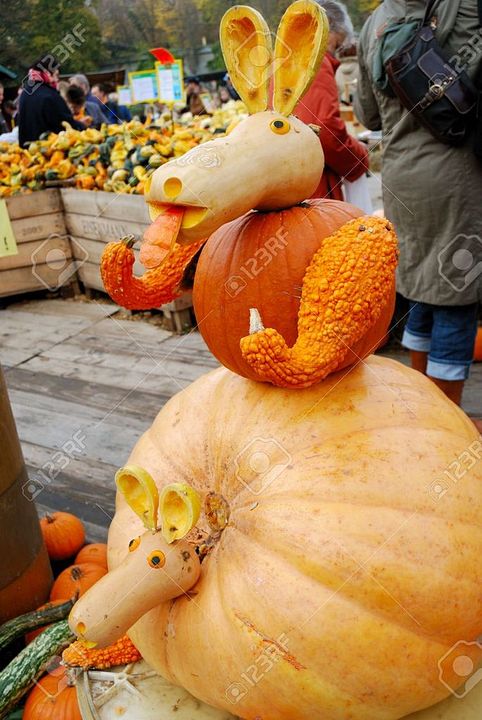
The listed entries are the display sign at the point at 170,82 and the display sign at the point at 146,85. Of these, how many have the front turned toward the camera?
2

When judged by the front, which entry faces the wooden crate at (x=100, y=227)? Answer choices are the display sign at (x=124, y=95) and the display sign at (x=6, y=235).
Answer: the display sign at (x=124, y=95)

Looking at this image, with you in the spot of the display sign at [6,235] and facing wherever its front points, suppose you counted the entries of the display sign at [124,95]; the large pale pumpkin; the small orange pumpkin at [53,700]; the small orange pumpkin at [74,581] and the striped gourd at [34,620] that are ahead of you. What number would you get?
4

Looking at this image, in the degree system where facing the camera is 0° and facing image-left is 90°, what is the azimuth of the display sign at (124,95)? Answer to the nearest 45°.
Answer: approximately 0°

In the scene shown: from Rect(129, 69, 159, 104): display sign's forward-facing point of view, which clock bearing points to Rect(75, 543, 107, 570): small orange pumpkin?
The small orange pumpkin is roughly at 12 o'clock from the display sign.

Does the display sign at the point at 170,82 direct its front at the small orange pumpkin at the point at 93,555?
yes

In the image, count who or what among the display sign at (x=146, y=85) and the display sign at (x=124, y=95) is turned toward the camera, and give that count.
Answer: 2
